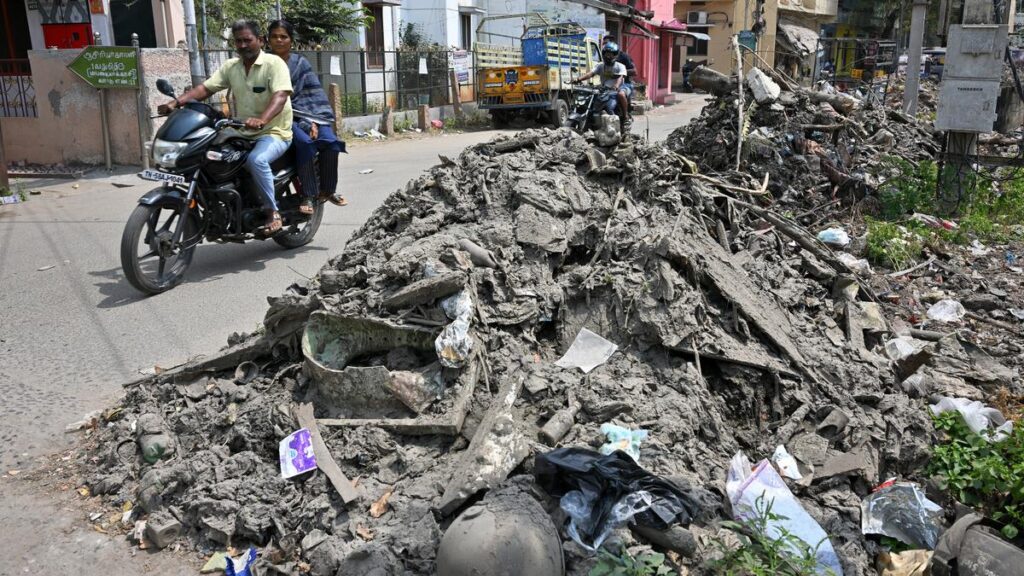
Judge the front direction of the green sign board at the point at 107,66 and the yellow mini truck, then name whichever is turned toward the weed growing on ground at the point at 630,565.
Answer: the green sign board

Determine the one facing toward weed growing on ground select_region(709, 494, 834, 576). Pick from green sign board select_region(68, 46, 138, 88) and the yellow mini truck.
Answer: the green sign board

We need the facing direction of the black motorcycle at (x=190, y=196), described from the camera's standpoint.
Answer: facing the viewer and to the left of the viewer

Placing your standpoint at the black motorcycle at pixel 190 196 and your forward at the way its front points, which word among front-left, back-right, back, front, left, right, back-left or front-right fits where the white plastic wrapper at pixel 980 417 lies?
left

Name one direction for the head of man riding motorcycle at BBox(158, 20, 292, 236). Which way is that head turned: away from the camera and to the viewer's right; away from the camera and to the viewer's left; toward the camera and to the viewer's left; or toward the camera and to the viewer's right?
toward the camera and to the viewer's left

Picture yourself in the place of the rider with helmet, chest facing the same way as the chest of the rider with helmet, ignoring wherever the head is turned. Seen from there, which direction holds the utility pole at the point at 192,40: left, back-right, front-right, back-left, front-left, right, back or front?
front-right

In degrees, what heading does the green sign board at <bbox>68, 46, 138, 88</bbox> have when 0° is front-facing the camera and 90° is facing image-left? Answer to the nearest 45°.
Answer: approximately 0°

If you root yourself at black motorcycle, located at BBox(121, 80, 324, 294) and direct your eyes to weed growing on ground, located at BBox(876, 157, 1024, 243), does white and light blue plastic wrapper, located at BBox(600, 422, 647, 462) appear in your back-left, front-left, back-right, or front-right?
front-right

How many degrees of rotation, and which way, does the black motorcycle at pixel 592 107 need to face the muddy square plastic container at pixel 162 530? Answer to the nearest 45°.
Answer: approximately 45° to its left

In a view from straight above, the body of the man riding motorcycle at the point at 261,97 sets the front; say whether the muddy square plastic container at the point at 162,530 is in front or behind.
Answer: in front

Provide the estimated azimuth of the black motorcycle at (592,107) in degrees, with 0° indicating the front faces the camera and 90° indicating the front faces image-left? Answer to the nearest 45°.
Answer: approximately 45°

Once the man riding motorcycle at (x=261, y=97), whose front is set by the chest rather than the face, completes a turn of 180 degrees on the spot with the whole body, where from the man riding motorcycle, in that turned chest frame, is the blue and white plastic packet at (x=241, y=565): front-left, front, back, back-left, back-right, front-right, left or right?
back-right

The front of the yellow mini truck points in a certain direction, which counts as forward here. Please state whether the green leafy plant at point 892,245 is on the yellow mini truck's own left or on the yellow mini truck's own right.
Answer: on the yellow mini truck's own right

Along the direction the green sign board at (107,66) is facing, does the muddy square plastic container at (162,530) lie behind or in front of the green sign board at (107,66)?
in front

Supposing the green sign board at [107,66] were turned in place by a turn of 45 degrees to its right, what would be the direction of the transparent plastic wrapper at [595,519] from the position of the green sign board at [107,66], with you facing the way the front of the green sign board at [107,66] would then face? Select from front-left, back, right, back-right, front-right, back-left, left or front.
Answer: front-left
